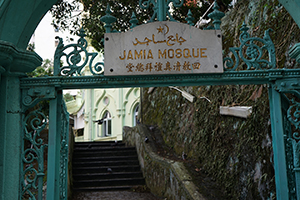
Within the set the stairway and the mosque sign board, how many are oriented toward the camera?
2

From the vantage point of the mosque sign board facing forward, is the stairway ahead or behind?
behind

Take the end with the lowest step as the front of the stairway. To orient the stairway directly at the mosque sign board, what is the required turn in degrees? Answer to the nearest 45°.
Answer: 0° — it already faces it

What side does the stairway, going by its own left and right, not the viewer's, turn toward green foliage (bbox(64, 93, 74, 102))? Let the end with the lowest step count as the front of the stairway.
back

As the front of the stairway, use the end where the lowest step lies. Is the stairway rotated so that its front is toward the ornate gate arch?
yes

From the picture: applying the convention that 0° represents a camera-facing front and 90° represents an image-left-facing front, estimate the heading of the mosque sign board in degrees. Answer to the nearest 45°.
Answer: approximately 0°

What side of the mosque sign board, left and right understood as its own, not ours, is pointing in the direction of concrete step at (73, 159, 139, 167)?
back

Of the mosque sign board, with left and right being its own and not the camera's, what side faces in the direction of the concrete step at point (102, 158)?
back

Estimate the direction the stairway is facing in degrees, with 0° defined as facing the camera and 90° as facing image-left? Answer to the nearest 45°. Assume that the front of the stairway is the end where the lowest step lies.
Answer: approximately 0°

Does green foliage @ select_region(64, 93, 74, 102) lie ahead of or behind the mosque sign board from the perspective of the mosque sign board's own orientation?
behind
